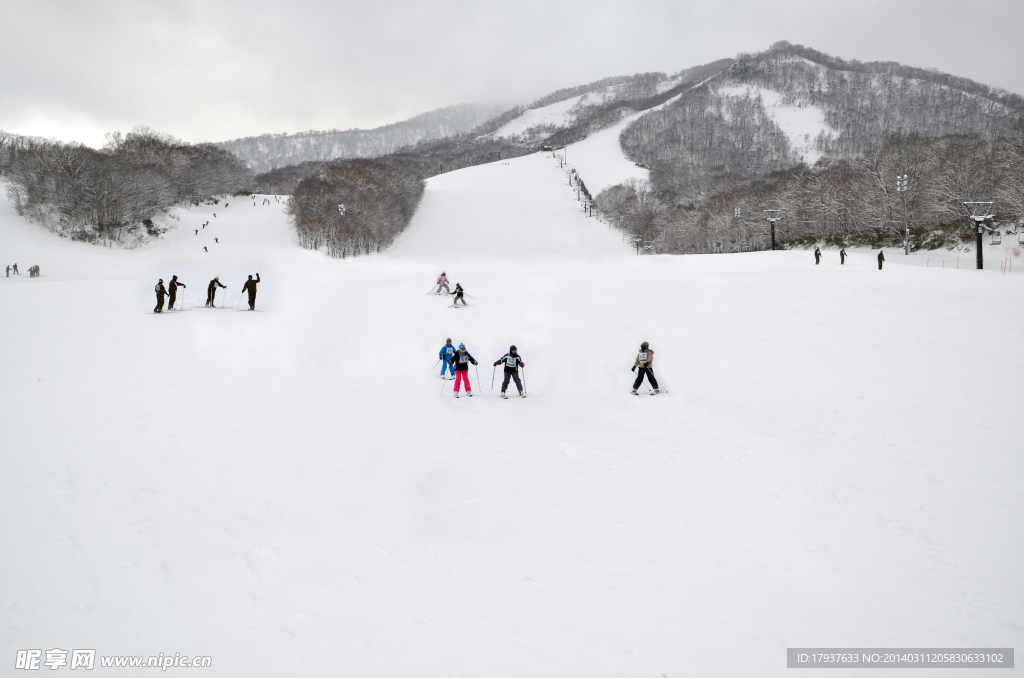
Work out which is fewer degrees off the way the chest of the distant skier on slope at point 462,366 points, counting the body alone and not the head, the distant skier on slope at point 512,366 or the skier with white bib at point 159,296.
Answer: the distant skier on slope

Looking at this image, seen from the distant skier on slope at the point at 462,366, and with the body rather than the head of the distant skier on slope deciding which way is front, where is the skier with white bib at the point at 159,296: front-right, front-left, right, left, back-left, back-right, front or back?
back-right

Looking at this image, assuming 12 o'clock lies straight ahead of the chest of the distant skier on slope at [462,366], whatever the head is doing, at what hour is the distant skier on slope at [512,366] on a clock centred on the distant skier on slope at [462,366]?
the distant skier on slope at [512,366] is roughly at 9 o'clock from the distant skier on slope at [462,366].

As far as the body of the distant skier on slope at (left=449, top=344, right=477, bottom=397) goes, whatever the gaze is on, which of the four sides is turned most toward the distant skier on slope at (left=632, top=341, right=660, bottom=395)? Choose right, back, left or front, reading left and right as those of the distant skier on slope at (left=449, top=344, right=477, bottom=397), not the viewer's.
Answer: left

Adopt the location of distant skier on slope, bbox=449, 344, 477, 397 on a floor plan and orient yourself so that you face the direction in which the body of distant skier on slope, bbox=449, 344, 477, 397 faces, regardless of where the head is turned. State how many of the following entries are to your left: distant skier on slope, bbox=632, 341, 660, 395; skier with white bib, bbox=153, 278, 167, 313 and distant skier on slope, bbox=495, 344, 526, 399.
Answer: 2

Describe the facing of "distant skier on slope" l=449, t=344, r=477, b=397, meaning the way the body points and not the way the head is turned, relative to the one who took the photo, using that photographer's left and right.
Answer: facing the viewer

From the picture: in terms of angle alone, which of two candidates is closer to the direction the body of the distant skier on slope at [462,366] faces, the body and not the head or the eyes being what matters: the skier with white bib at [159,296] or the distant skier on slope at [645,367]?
the distant skier on slope
